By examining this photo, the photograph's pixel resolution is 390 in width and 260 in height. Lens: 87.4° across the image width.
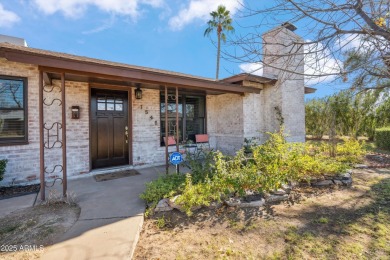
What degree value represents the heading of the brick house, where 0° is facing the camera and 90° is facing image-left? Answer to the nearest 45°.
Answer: approximately 315°

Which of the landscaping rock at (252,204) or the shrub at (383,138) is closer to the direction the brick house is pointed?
the landscaping rock

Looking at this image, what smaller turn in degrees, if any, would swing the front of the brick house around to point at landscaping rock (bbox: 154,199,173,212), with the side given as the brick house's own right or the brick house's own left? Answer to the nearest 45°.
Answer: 0° — it already faces it

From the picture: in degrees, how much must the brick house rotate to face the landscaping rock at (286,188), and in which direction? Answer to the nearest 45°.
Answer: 0° — it already faces it

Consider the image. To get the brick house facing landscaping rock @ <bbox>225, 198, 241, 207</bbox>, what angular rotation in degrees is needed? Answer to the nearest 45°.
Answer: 0° — it already faces it

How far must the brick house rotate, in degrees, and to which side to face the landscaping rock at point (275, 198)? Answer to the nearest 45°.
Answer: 0° — it already faces it

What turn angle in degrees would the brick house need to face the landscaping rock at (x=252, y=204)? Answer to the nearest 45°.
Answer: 0° — it already faces it

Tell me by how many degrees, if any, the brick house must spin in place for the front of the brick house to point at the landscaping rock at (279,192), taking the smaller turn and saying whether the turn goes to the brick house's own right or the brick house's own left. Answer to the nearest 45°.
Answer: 0° — it already faces it
